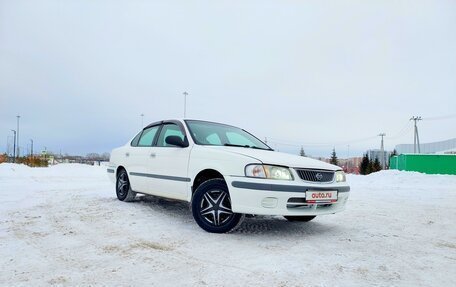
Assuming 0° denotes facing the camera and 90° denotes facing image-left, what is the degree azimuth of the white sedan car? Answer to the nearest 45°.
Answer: approximately 315°

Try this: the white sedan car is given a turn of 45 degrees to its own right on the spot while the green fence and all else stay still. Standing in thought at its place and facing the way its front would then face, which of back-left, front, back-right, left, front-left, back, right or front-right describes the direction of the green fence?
back-left
